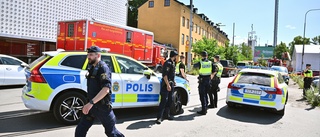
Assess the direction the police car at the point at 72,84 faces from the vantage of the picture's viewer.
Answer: facing away from the viewer and to the right of the viewer

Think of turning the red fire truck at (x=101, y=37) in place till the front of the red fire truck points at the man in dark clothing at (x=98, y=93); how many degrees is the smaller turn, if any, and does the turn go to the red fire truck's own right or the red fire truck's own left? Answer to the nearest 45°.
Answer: approximately 135° to the red fire truck's own right

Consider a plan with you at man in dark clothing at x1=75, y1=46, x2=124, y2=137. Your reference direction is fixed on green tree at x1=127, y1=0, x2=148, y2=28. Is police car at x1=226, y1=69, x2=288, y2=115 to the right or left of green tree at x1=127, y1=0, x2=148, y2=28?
right

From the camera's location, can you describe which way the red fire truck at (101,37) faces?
facing away from the viewer and to the right of the viewer

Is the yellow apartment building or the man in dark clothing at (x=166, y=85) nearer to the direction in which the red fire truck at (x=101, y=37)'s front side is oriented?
the yellow apartment building

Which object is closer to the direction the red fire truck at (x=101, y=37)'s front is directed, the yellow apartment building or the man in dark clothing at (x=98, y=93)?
the yellow apartment building

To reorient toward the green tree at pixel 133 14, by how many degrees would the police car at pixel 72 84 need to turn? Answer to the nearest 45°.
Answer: approximately 45° to its left

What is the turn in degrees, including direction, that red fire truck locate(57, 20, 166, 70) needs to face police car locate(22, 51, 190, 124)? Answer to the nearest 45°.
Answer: approximately 135° to its right

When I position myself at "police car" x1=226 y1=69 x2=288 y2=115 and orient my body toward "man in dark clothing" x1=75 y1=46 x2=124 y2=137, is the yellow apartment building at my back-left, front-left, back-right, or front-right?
back-right
